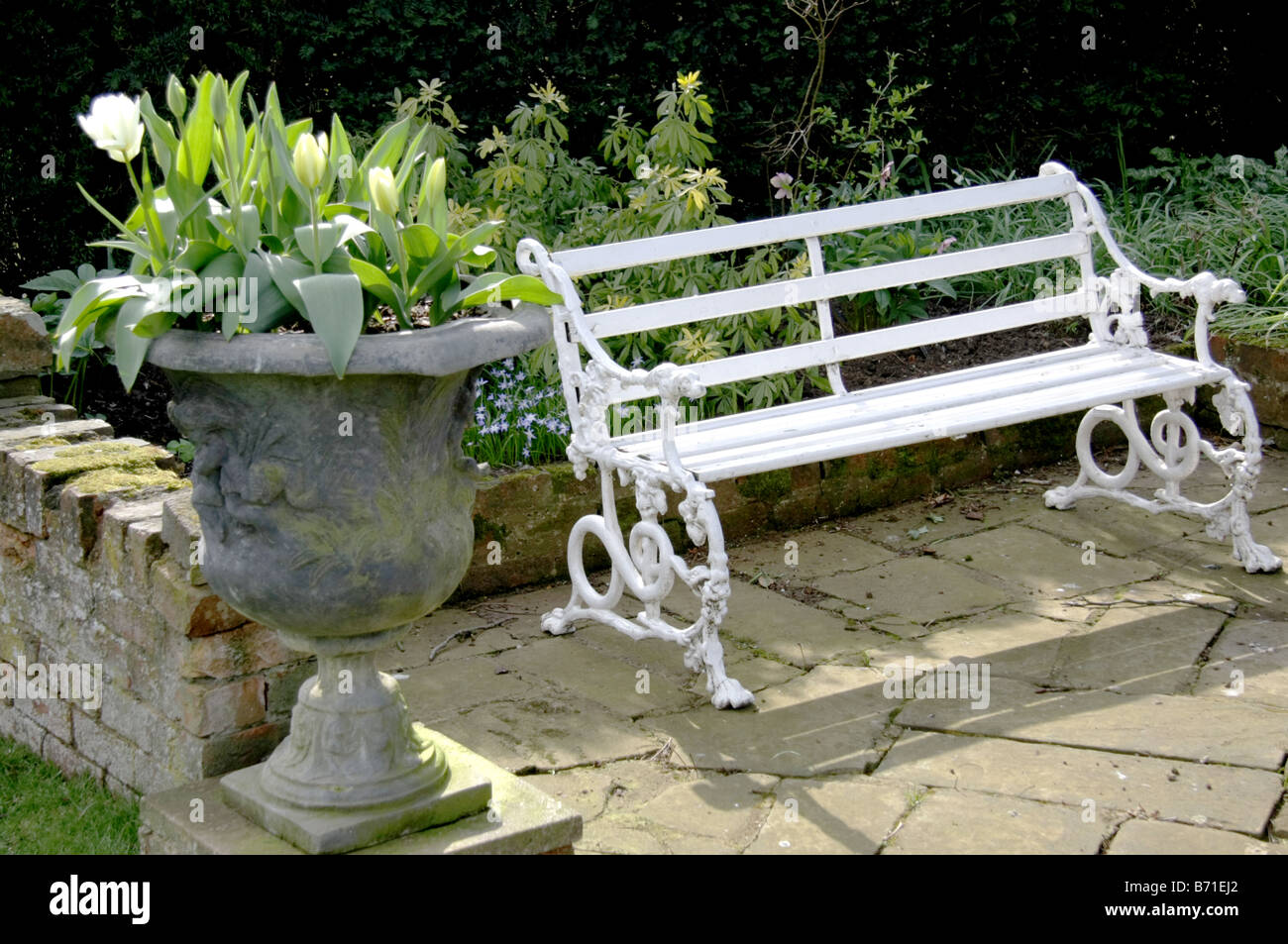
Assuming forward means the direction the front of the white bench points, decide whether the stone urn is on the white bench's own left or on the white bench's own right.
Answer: on the white bench's own right

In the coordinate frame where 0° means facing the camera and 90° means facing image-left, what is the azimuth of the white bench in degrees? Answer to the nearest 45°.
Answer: approximately 315°
